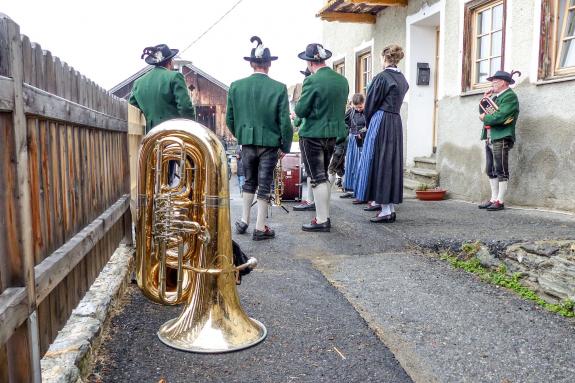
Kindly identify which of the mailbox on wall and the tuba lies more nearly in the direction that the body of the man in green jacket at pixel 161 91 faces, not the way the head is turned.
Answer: the mailbox on wall

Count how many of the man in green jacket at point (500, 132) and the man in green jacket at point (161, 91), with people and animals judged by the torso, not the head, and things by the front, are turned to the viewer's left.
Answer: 1

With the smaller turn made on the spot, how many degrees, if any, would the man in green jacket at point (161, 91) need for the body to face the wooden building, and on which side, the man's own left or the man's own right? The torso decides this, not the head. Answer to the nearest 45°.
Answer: approximately 45° to the man's own left

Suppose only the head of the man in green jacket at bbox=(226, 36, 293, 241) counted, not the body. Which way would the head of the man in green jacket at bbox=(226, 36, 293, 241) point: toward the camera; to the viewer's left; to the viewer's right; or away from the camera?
away from the camera

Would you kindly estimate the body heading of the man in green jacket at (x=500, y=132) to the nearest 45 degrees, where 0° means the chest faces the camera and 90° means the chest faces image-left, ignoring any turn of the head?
approximately 90°

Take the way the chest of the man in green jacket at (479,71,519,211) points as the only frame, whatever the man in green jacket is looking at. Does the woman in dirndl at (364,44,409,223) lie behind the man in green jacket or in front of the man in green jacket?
in front

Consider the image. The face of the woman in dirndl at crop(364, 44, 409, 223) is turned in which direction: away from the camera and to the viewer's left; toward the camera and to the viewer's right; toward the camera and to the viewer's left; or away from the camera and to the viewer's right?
away from the camera and to the viewer's left

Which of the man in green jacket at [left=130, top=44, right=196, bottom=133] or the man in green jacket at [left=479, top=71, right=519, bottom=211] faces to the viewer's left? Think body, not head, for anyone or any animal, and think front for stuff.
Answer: the man in green jacket at [left=479, top=71, right=519, bottom=211]

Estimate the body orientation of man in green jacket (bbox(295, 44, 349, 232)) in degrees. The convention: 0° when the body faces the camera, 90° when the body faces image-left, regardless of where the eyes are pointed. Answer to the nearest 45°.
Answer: approximately 135°

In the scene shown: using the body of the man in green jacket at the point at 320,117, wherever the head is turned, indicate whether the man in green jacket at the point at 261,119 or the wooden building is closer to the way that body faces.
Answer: the wooden building

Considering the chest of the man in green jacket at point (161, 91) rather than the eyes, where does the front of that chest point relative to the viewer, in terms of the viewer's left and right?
facing away from the viewer and to the right of the viewer

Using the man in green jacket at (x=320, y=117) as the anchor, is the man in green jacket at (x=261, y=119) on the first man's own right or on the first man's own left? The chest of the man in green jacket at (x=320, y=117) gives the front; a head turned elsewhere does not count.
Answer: on the first man's own left
